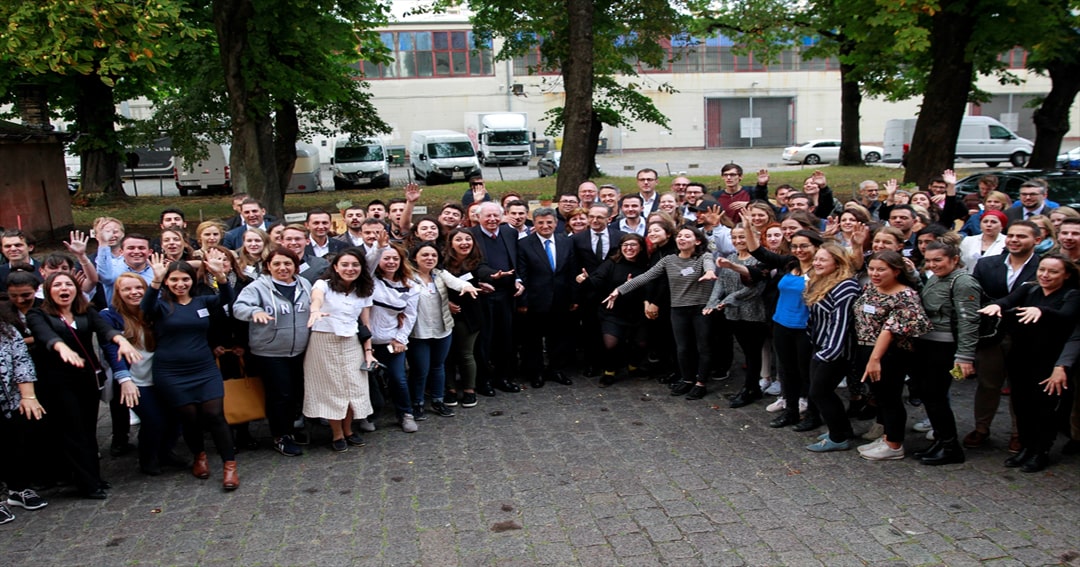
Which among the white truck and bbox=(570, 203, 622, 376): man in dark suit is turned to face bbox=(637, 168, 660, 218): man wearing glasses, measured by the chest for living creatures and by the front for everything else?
the white truck

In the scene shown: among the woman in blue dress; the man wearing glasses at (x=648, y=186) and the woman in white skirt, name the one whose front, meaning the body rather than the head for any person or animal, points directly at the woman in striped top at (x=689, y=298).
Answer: the man wearing glasses

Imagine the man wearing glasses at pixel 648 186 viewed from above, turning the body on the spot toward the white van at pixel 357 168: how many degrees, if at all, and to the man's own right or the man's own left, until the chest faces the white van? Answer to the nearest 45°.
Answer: approximately 135° to the man's own right

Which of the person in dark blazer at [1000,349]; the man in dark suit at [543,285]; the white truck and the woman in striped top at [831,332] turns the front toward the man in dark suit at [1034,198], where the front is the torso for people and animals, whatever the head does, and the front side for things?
the white truck

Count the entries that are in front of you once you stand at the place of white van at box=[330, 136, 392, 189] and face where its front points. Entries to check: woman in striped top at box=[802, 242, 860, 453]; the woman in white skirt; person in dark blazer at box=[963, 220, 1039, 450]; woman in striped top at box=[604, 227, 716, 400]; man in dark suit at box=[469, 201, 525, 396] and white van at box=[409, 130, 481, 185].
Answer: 5

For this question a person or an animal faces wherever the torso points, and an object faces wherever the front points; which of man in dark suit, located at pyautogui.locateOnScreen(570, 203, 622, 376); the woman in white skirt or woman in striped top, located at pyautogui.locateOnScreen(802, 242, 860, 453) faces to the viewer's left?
the woman in striped top

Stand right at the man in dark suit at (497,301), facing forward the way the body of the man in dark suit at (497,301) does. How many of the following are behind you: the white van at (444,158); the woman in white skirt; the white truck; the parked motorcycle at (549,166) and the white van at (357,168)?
4

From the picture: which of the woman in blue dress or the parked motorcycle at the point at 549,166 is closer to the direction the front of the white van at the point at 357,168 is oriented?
the woman in blue dress
